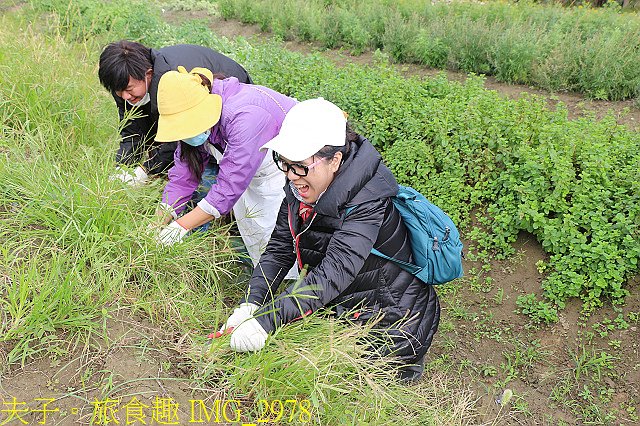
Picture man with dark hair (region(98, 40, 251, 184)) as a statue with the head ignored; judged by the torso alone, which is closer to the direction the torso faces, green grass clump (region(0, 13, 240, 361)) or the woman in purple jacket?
the green grass clump

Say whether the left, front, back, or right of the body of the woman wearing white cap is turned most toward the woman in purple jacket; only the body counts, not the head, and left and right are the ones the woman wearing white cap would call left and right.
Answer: right

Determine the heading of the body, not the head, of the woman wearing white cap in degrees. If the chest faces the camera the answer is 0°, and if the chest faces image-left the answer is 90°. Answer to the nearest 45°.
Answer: approximately 45°

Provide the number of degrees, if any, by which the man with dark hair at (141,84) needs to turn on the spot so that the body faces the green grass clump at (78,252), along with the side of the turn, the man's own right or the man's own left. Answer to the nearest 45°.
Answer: approximately 45° to the man's own left

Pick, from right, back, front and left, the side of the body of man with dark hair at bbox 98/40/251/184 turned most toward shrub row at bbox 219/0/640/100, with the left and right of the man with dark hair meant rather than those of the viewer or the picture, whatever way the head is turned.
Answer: back

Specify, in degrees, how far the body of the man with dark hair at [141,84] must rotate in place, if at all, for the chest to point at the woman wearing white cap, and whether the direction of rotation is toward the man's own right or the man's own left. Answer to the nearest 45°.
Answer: approximately 45° to the man's own left

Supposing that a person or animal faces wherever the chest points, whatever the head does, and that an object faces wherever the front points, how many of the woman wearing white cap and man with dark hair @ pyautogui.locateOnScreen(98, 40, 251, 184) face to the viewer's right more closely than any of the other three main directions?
0

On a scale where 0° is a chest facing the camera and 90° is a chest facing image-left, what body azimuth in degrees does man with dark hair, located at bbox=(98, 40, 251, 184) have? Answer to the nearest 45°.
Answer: approximately 45°

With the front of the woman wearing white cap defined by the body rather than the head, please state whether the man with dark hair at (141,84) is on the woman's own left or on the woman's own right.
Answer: on the woman's own right

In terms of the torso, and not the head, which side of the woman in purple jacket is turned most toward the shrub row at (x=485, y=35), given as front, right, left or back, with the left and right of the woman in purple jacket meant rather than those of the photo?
back
